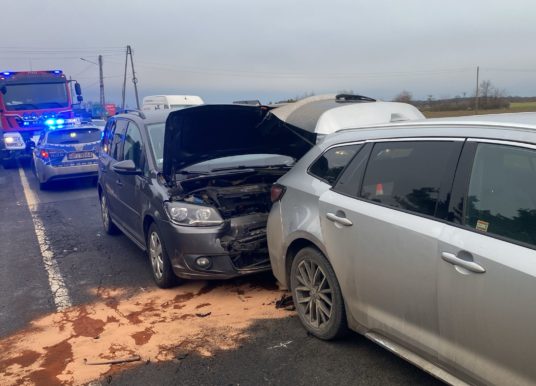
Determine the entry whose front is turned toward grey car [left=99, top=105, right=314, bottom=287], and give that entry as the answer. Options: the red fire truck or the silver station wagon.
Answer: the red fire truck

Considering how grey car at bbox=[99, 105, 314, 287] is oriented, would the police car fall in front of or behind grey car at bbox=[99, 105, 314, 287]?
behind

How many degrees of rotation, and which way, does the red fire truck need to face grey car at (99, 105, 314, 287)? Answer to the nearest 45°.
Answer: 0° — it already faces it

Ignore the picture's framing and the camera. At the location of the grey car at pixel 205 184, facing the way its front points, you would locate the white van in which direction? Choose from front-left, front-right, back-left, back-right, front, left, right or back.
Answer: back-left

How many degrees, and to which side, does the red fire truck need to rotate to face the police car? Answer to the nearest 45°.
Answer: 0° — it already faces it

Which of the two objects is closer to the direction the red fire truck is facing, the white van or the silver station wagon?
the silver station wagon

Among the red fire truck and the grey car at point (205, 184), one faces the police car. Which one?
the red fire truck

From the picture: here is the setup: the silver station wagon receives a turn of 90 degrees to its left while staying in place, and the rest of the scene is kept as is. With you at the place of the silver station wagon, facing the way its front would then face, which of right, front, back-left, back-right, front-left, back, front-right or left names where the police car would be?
left

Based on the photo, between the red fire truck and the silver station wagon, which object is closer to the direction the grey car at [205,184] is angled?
the silver station wagon

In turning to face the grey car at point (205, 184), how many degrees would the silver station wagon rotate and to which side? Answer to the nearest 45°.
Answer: approximately 180°

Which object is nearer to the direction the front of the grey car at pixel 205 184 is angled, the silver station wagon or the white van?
the silver station wagon

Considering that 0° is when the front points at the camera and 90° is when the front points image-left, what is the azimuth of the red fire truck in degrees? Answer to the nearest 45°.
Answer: approximately 0°
